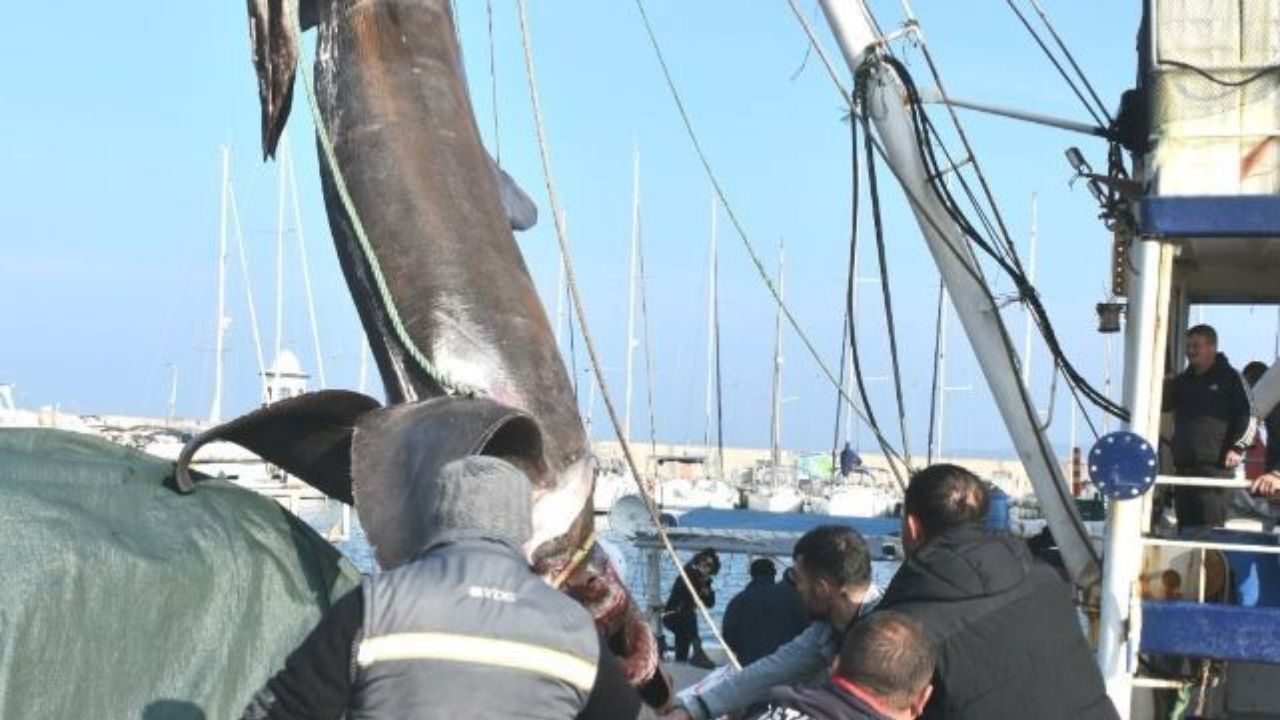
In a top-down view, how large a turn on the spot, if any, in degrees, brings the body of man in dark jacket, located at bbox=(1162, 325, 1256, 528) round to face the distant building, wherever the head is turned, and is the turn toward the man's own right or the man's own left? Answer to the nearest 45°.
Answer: approximately 90° to the man's own right

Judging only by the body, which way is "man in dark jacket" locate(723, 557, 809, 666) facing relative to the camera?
away from the camera

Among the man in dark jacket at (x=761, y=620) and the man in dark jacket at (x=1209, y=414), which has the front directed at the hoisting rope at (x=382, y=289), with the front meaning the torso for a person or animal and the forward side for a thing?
the man in dark jacket at (x=1209, y=414)

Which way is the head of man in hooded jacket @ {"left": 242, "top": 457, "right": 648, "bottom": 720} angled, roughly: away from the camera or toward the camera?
away from the camera

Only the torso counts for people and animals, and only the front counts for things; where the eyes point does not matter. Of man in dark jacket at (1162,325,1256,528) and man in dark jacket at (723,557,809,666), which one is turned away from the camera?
man in dark jacket at (723,557,809,666)

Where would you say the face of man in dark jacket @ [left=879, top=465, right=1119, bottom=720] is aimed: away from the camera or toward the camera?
away from the camera

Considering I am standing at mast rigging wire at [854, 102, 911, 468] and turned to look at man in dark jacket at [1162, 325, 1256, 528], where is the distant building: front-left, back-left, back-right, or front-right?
back-left

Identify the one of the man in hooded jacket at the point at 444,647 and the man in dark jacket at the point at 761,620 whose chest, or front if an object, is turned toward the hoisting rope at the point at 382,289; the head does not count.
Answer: the man in hooded jacket

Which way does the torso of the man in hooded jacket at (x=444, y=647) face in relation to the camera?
away from the camera

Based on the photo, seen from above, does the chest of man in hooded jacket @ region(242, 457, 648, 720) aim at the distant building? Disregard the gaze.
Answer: yes

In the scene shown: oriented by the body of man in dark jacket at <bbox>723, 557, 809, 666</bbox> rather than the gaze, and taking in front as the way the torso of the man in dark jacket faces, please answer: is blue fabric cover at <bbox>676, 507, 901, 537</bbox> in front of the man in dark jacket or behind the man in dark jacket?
in front
